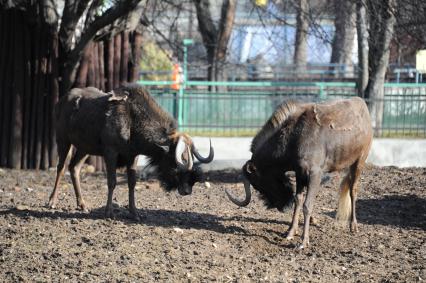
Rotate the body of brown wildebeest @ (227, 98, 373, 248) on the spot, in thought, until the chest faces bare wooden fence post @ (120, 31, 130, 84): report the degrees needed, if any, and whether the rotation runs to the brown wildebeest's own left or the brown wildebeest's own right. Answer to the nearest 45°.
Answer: approximately 90° to the brown wildebeest's own right

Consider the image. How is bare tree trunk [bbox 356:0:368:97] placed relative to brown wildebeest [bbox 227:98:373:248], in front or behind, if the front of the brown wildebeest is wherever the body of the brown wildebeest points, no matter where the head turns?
behind

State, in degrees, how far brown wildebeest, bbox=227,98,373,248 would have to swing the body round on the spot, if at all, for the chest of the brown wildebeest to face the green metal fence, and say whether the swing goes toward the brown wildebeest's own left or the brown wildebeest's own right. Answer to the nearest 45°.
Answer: approximately 135° to the brown wildebeest's own right

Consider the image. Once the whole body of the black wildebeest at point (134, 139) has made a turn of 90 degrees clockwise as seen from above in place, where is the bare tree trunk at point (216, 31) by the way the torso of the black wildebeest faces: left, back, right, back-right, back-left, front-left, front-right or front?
back-right

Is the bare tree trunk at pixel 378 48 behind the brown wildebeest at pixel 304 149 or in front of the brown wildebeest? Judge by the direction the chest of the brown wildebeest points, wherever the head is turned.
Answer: behind

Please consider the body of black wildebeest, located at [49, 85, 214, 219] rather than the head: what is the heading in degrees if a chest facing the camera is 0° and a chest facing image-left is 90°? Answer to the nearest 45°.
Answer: approximately 315°

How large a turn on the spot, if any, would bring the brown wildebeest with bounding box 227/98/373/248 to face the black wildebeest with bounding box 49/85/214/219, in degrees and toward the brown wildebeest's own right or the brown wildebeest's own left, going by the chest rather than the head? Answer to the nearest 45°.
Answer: approximately 45° to the brown wildebeest's own right

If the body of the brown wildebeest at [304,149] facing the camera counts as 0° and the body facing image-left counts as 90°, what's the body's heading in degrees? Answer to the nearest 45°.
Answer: approximately 45°

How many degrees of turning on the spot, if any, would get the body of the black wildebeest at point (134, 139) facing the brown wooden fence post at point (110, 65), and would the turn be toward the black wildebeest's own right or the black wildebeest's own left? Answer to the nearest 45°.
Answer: approximately 135° to the black wildebeest's own left

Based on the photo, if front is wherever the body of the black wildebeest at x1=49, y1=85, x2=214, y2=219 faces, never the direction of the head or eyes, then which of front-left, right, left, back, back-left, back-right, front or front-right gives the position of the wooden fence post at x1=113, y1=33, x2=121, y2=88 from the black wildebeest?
back-left
